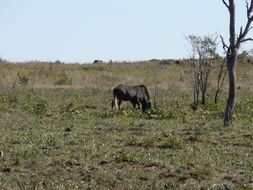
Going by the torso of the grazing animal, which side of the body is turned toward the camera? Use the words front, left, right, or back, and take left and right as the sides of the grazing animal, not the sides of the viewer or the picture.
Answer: right

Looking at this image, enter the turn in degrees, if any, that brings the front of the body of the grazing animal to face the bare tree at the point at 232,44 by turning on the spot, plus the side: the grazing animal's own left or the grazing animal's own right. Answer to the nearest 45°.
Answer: approximately 45° to the grazing animal's own right
